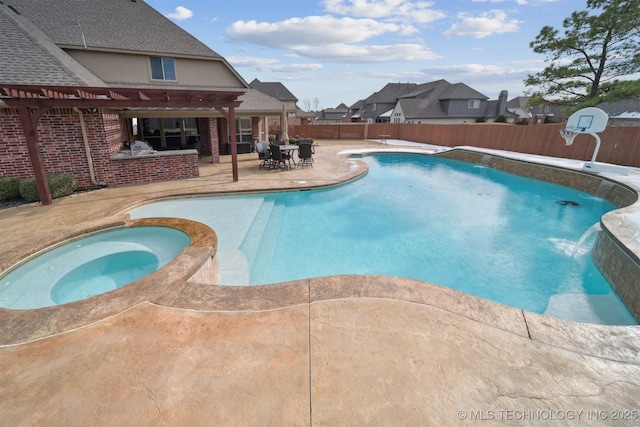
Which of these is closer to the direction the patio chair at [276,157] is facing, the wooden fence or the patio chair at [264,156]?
the wooden fence

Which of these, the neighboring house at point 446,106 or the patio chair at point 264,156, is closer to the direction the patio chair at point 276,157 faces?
the neighboring house

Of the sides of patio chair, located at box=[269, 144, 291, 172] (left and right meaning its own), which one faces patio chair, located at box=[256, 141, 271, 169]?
left

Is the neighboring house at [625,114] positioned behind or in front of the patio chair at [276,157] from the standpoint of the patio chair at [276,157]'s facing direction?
in front

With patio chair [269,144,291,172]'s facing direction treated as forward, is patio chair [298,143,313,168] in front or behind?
in front

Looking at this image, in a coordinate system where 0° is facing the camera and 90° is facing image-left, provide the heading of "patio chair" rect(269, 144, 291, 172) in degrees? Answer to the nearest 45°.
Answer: approximately 225°

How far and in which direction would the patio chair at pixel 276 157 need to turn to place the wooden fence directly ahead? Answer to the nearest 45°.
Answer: approximately 45° to its right

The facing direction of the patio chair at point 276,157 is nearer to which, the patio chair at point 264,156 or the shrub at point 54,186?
the patio chair

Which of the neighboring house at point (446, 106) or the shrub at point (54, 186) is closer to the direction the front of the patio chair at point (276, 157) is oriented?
the neighboring house

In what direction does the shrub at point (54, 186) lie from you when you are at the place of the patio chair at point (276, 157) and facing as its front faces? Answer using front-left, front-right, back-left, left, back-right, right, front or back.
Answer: back

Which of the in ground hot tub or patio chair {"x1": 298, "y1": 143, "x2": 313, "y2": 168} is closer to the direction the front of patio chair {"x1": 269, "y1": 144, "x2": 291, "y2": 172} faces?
the patio chair

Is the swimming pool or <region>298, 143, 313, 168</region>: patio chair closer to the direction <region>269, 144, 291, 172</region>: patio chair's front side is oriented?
the patio chair
